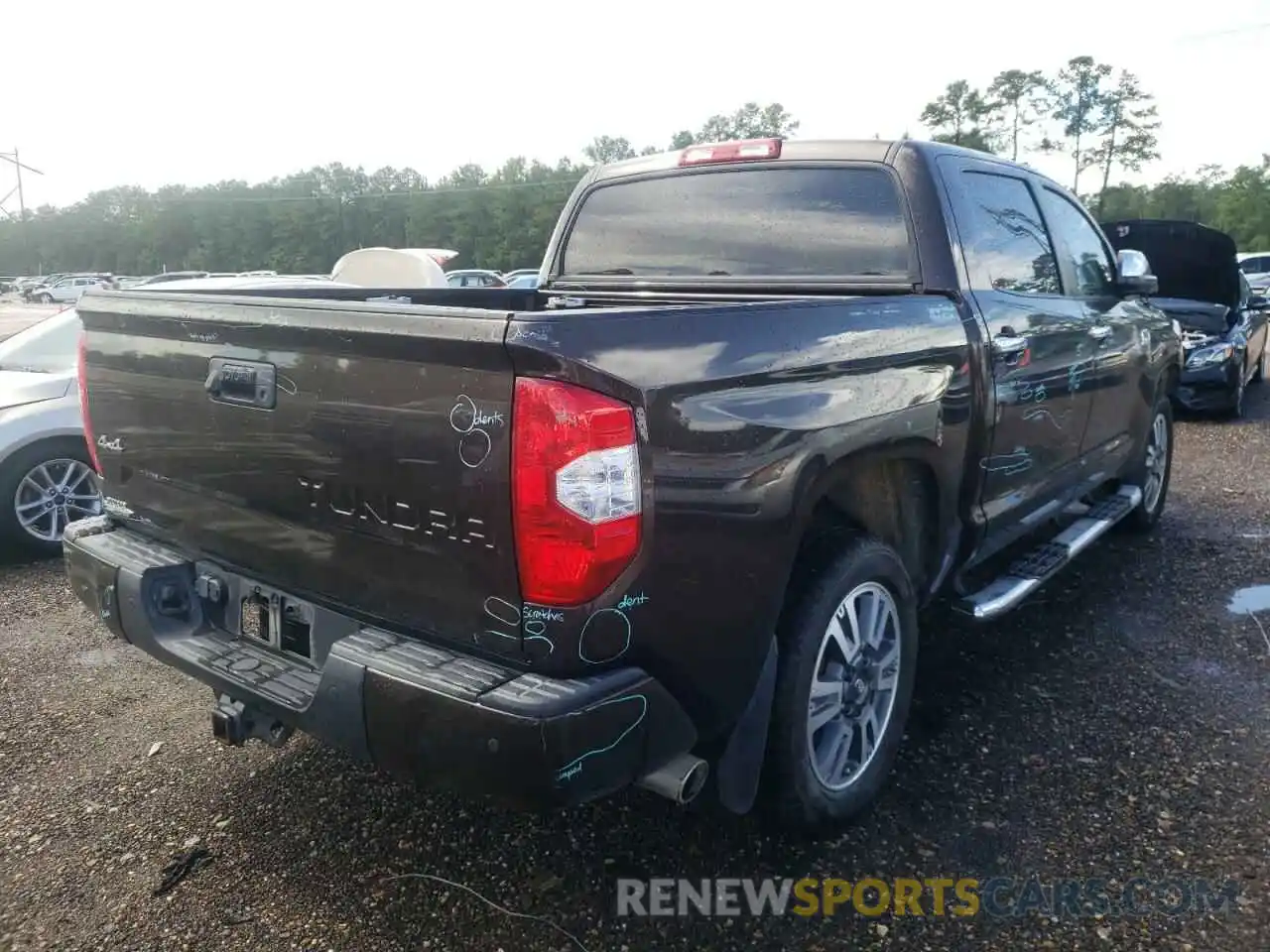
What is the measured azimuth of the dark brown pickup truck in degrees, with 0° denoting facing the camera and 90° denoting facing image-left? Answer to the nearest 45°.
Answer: approximately 225°

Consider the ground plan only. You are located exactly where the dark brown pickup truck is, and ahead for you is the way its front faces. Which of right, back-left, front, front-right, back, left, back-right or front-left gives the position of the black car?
front

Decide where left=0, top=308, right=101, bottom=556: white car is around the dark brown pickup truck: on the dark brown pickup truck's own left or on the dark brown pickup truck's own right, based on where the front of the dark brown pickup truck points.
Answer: on the dark brown pickup truck's own left

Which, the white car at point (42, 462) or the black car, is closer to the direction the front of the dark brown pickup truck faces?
the black car

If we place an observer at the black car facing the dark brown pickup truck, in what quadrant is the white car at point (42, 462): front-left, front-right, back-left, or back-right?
front-right
